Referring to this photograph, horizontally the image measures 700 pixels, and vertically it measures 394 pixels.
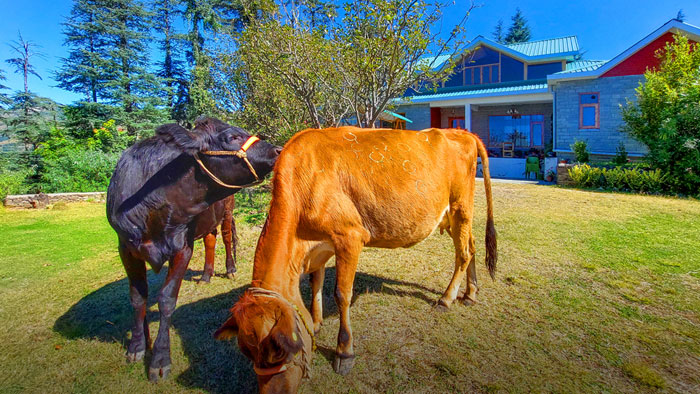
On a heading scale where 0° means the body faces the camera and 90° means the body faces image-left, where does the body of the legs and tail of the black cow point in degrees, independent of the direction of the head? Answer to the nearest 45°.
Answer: approximately 45°

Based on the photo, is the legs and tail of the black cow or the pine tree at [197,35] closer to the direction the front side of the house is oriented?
the legs and tail of the black cow

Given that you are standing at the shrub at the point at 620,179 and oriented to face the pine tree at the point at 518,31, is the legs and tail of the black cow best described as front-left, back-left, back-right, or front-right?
back-left

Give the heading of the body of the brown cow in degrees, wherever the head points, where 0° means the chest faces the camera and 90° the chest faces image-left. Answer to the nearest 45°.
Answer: approximately 45°

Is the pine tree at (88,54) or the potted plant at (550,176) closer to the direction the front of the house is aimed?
the potted plant

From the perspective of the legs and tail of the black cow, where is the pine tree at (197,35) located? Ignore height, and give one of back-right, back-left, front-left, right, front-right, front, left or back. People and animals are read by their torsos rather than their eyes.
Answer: back-right

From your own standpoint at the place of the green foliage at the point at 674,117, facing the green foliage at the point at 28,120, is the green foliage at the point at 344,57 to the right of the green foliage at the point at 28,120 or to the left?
left
